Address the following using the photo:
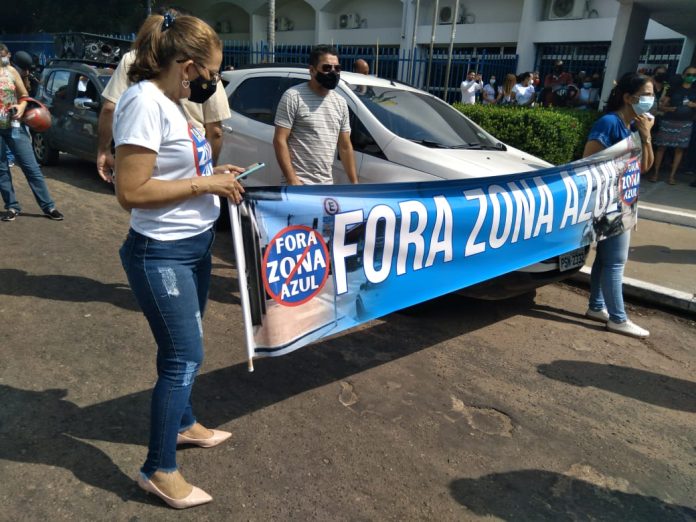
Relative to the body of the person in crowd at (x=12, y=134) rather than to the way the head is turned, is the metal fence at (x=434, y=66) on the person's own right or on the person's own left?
on the person's own left

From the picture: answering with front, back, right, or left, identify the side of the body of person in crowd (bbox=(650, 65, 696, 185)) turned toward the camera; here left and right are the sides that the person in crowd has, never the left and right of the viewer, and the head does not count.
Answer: front

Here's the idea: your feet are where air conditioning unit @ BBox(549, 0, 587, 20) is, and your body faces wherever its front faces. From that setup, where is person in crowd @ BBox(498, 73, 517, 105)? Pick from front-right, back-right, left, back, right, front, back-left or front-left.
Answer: front

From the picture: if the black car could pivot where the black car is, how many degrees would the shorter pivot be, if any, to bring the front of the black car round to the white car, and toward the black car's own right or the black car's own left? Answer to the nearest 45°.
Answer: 0° — it already faces it

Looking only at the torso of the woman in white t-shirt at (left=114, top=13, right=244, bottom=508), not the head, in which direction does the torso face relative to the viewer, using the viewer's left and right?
facing to the right of the viewer

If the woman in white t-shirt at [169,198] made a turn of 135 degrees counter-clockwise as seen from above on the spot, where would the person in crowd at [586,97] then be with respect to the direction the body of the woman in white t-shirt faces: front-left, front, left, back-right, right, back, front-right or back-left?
right

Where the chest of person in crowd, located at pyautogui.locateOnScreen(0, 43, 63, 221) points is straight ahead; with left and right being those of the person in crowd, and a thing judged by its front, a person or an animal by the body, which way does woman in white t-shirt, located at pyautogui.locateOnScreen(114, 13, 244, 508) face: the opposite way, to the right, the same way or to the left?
to the left

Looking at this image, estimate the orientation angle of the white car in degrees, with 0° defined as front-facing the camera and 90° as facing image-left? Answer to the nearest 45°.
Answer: approximately 315°

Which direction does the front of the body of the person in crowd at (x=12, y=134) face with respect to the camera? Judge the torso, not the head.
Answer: toward the camera

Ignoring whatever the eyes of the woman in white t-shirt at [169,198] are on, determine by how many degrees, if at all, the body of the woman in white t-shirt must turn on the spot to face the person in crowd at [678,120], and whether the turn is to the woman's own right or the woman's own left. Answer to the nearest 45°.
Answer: approximately 45° to the woman's own left

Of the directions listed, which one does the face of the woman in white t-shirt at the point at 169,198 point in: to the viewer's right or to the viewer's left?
to the viewer's right

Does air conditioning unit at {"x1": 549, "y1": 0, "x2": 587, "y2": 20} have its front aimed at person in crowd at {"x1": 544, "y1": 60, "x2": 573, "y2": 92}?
yes
